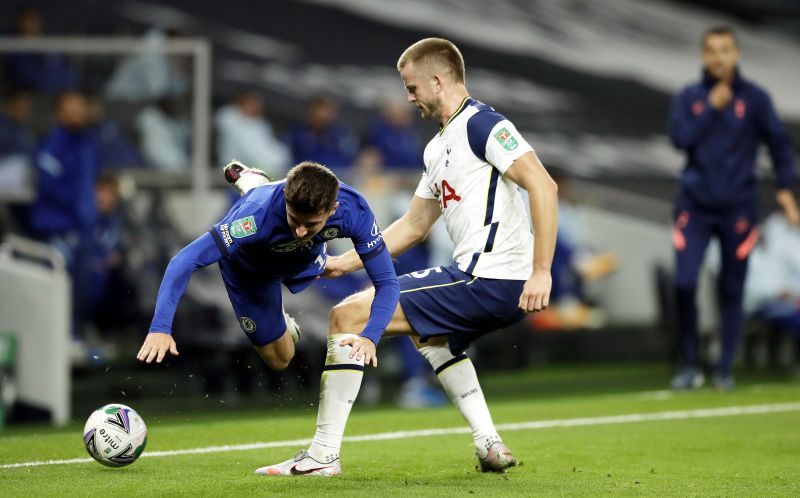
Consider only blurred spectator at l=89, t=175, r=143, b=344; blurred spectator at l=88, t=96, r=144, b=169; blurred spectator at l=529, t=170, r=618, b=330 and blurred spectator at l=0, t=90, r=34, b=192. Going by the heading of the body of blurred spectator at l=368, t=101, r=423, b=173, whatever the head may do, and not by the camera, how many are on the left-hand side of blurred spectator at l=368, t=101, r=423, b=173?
1

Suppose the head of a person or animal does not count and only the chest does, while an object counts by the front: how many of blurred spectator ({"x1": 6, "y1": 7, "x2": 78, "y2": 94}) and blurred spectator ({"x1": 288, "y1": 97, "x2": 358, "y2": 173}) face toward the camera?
2

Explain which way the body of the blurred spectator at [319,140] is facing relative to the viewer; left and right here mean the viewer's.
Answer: facing the viewer

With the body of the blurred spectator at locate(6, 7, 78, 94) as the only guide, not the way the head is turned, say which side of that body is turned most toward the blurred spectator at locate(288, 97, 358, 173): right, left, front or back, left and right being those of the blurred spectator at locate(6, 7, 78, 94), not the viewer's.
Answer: left

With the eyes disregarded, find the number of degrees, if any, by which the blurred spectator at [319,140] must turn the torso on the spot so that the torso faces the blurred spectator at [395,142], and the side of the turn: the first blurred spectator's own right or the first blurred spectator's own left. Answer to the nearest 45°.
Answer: approximately 135° to the first blurred spectator's own left

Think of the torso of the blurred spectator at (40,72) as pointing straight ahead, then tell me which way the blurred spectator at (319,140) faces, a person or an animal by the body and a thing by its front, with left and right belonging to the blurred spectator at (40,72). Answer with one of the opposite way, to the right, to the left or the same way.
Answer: the same way

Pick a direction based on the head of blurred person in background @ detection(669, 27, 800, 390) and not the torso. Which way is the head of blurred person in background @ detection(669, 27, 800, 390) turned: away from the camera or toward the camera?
toward the camera

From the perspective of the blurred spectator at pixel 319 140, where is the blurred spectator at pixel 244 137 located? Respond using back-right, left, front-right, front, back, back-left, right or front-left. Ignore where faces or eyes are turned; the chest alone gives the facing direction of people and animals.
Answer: right

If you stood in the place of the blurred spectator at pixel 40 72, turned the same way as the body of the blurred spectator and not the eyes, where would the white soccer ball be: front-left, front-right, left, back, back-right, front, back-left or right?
front

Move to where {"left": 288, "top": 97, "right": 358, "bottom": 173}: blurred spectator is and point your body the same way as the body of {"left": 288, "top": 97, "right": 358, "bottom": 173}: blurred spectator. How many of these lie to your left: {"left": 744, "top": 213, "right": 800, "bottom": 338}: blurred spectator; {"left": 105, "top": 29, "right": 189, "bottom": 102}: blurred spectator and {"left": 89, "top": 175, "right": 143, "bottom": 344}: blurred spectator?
1

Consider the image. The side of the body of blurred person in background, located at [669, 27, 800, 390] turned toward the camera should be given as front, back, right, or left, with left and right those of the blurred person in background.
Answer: front

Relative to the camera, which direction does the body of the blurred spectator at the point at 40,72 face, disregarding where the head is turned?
toward the camera

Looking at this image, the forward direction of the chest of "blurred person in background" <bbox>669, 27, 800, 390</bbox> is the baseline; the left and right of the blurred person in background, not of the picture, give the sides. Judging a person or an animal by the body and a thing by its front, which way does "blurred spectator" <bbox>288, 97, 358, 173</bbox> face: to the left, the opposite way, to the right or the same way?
the same way

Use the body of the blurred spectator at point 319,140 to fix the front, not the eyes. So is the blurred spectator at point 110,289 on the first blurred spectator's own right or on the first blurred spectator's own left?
on the first blurred spectator's own right

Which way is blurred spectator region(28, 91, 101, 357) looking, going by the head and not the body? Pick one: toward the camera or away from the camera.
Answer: toward the camera

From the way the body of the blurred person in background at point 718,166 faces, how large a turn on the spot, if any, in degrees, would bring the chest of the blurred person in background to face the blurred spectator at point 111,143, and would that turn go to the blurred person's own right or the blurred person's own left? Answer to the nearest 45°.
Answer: approximately 90° to the blurred person's own right

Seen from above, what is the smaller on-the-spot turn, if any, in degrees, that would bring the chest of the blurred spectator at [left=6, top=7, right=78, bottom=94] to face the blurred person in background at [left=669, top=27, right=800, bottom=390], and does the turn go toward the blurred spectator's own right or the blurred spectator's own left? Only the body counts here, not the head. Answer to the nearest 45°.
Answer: approximately 45° to the blurred spectator's own left
